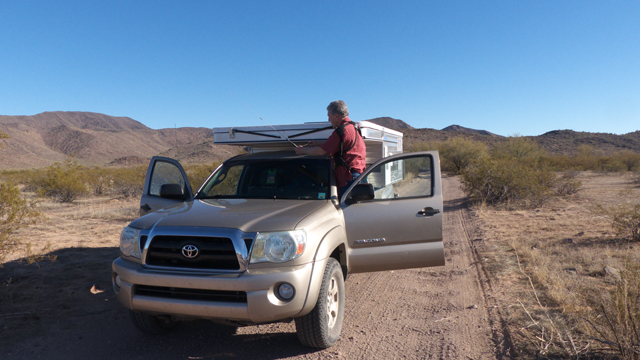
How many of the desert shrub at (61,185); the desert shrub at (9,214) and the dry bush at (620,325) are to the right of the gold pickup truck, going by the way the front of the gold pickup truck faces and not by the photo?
2

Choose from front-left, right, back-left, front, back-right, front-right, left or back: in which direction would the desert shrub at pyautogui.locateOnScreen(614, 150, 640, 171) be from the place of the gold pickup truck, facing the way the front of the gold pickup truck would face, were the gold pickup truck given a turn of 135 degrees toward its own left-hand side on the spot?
front-left

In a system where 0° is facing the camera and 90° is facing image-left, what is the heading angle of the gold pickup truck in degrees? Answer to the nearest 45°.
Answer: approximately 45°

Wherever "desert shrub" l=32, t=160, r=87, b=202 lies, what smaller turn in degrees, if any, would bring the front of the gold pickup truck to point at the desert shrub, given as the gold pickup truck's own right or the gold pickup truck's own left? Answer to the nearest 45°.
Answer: approximately 90° to the gold pickup truck's own right

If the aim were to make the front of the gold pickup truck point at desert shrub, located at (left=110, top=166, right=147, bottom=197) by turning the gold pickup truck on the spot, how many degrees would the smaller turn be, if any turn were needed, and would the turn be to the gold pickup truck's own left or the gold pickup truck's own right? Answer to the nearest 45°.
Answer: approximately 90° to the gold pickup truck's own right

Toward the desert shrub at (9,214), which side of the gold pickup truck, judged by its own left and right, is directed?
right

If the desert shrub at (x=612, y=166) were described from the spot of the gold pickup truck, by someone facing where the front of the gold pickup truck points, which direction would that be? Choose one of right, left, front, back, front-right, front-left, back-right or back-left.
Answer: back

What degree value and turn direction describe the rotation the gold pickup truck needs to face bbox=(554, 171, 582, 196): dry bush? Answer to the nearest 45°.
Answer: approximately 180°

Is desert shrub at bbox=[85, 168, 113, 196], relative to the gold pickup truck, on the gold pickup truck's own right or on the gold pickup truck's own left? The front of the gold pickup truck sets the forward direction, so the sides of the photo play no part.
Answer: on the gold pickup truck's own right

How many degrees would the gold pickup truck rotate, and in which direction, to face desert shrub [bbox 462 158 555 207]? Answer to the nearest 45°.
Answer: approximately 180°

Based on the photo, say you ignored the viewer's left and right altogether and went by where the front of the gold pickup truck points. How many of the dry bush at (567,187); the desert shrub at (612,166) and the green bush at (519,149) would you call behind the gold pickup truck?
3
